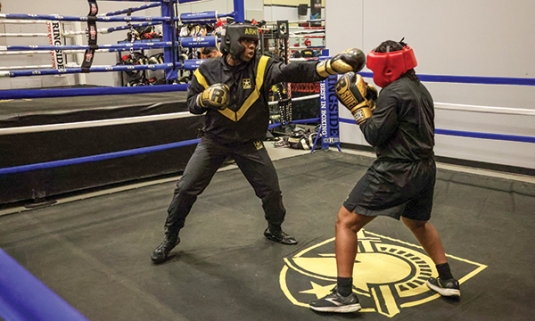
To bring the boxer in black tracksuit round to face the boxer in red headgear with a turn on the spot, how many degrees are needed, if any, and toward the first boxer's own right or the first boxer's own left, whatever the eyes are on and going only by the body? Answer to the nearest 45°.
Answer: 0° — they already face them

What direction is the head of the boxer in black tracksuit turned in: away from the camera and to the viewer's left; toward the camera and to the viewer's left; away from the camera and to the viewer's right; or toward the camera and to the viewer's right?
toward the camera and to the viewer's right

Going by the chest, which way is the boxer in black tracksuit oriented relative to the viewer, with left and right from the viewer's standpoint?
facing the viewer and to the right of the viewer

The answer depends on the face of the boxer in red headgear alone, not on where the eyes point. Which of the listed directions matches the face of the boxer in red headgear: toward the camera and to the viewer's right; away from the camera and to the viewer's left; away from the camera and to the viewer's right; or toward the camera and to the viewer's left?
away from the camera and to the viewer's left
